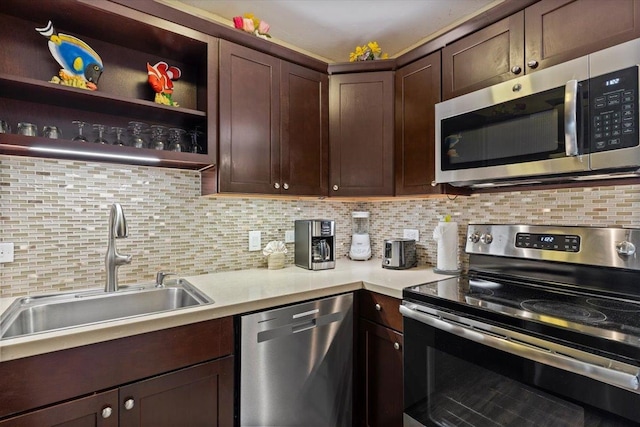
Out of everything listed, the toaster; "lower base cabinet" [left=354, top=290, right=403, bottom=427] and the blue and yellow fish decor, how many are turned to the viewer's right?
1

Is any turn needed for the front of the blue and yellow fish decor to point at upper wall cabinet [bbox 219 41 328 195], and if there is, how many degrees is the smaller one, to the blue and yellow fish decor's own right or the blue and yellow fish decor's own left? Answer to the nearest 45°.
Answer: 0° — it already faces it

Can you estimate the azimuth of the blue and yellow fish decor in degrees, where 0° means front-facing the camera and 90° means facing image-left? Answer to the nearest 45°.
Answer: approximately 270°

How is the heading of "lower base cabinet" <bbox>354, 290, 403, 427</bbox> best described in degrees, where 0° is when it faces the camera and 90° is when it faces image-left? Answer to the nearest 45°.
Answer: approximately 45°

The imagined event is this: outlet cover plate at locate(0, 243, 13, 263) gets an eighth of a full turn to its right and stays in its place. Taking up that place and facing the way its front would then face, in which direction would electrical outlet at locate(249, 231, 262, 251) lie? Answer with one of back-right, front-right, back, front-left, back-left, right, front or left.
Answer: back-left

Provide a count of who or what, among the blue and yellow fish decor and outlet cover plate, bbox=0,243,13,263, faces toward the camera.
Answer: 1

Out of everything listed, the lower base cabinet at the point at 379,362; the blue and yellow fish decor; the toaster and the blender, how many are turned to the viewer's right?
1

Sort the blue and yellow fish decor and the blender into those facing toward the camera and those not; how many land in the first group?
1

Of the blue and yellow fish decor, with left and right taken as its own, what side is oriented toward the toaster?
front

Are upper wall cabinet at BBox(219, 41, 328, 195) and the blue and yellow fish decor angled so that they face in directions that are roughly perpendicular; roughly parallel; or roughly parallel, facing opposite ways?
roughly perpendicular
